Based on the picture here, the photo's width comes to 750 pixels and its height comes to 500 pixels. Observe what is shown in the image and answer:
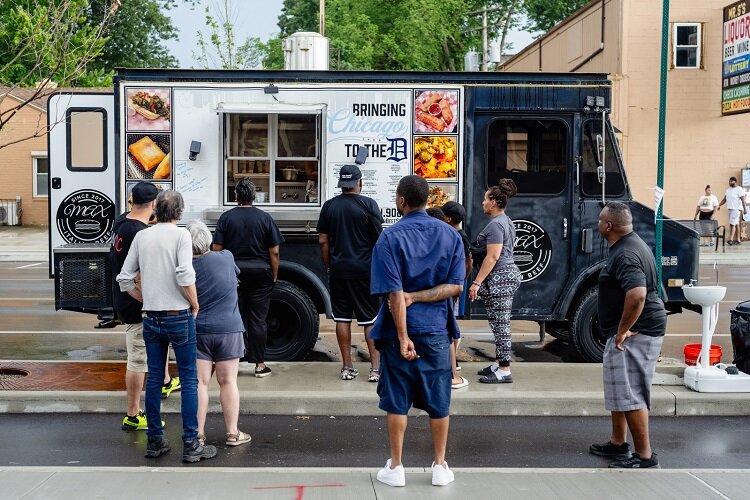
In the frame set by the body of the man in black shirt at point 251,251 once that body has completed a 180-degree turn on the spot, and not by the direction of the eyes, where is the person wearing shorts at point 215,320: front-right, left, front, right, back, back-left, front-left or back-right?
front

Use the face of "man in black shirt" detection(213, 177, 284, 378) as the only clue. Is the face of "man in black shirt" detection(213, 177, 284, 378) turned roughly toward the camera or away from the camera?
away from the camera

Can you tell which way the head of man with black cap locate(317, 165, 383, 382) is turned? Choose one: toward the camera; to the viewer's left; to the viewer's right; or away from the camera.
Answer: away from the camera

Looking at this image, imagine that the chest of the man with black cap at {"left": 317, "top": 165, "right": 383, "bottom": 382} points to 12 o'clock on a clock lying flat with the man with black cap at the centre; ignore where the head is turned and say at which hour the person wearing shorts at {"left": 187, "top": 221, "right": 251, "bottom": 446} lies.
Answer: The person wearing shorts is roughly at 7 o'clock from the man with black cap.

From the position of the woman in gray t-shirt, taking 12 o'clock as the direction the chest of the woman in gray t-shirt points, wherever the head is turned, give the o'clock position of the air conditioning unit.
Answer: The air conditioning unit is roughly at 2 o'clock from the woman in gray t-shirt.

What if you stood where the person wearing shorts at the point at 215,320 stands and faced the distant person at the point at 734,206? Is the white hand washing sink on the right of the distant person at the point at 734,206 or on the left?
right

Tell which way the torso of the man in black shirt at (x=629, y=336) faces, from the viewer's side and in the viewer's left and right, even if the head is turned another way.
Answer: facing to the left of the viewer

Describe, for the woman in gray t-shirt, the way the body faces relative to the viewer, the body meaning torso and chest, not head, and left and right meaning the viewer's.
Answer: facing to the left of the viewer

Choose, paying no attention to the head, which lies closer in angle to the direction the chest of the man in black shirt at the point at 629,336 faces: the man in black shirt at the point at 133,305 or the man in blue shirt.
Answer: the man in black shirt

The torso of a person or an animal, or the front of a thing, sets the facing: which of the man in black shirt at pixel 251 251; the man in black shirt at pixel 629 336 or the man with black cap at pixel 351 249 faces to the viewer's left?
the man in black shirt at pixel 629 336

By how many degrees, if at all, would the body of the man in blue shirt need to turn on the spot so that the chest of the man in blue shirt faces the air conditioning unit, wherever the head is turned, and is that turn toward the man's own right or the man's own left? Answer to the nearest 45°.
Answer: approximately 45° to the man's own left

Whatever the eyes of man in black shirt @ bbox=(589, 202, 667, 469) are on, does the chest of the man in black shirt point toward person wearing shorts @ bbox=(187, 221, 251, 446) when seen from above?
yes

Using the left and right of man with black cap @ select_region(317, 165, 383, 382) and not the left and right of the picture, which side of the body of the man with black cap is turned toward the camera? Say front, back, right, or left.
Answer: back

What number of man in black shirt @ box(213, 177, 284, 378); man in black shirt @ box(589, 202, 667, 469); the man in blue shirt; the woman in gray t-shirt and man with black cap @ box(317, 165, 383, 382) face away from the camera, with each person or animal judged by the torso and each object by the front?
3

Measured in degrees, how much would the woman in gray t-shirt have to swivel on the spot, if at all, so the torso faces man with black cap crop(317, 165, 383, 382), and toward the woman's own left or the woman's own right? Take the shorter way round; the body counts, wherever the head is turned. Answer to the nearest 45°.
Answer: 0° — they already face them

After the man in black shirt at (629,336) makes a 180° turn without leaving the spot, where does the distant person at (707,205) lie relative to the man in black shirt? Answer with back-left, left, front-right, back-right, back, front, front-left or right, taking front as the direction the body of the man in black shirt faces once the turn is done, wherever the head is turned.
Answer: left

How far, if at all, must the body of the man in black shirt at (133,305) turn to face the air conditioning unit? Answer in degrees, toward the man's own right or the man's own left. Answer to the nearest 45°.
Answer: approximately 45° to the man's own left

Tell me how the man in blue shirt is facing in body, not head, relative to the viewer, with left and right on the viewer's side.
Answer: facing away from the viewer

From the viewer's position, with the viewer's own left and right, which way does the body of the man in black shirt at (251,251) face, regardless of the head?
facing away from the viewer
